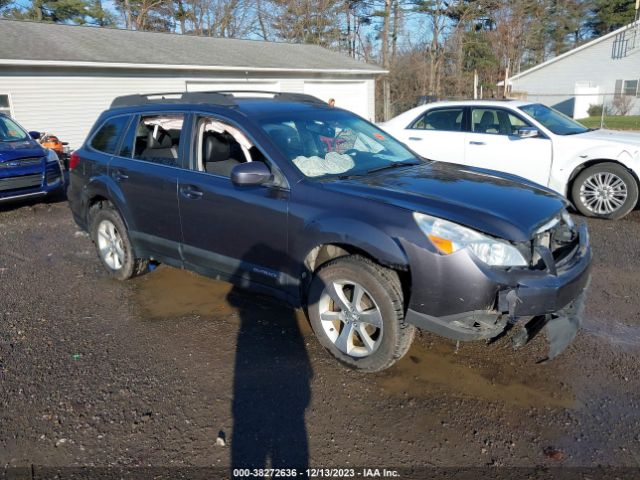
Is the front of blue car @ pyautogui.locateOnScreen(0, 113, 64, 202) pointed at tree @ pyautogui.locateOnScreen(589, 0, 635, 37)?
no

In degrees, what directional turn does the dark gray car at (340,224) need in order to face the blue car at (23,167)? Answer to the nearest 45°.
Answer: approximately 180°

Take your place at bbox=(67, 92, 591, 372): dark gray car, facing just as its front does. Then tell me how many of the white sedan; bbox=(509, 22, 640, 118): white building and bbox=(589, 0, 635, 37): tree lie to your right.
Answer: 0

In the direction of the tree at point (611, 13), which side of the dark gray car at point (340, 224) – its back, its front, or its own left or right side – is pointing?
left

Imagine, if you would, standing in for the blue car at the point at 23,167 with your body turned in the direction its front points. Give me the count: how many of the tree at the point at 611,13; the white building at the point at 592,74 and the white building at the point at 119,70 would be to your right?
0

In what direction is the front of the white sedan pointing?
to the viewer's right

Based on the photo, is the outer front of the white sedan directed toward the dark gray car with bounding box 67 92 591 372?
no

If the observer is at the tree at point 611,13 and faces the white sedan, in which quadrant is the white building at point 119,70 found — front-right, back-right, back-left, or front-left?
front-right

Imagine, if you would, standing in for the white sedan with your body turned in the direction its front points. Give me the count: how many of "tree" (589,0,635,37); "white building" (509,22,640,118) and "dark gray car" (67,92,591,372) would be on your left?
2

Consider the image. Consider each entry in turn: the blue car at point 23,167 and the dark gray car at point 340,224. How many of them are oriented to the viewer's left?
0
